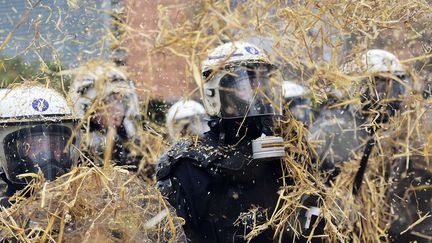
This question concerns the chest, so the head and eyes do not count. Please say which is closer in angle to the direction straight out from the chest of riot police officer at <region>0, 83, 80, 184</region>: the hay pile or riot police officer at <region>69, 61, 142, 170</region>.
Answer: the hay pile

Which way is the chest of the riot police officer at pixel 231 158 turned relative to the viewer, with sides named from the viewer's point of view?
facing the viewer and to the right of the viewer

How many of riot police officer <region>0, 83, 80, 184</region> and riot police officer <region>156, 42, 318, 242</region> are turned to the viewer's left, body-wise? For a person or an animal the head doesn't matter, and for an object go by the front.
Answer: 0

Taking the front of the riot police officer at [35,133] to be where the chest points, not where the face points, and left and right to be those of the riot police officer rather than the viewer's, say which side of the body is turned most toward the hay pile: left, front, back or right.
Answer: front

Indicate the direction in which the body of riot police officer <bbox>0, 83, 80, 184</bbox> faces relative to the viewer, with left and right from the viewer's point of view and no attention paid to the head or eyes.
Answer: facing the viewer

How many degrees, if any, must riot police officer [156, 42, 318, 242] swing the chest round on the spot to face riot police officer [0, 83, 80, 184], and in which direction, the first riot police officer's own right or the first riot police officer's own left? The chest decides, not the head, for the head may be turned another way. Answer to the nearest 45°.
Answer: approximately 135° to the first riot police officer's own right
